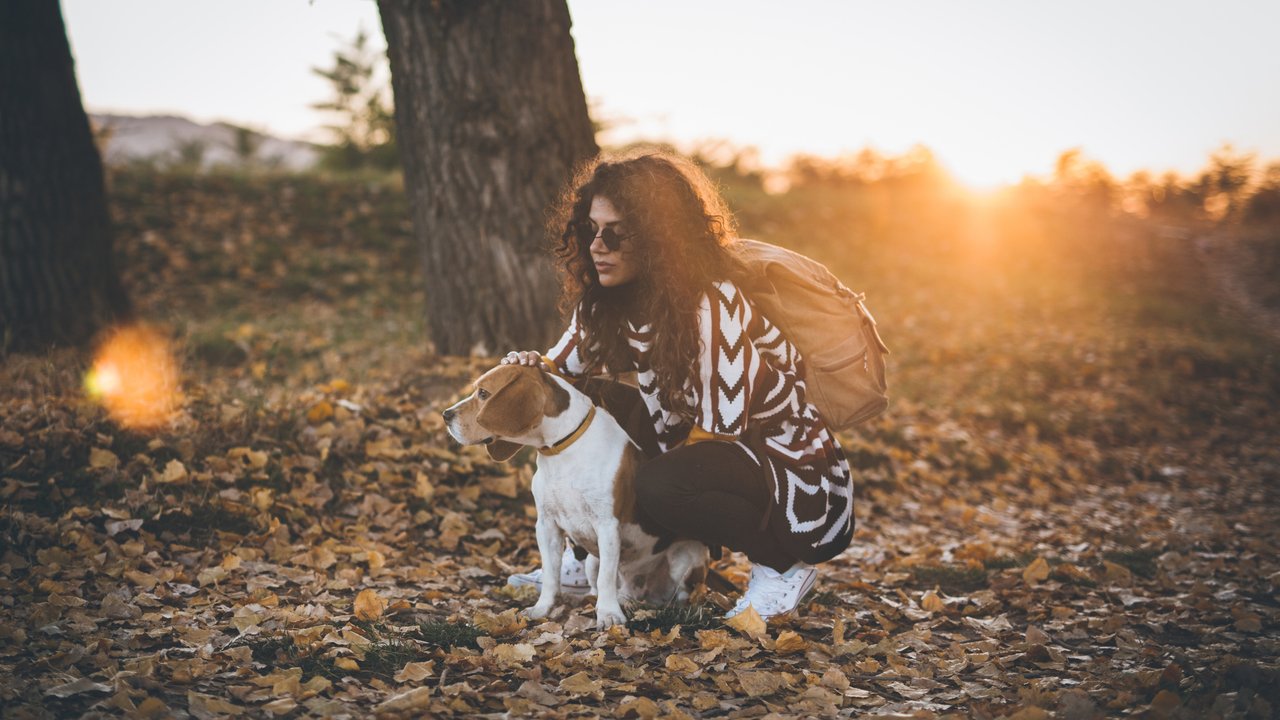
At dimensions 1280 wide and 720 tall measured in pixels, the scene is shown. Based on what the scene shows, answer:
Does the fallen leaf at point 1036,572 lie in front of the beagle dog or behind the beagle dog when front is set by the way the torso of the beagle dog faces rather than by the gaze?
behind

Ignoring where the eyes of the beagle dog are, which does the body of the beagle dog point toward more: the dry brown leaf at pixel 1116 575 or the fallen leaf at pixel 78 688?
the fallen leaf

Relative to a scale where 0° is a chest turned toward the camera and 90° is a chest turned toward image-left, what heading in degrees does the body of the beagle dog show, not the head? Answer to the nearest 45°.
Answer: approximately 45°

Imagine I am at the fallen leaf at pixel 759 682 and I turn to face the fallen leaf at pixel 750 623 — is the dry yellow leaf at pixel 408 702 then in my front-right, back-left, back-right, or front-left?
back-left

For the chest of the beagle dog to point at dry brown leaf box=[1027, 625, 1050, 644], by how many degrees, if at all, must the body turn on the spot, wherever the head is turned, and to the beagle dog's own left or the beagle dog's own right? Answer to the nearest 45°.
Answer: approximately 135° to the beagle dog's own left

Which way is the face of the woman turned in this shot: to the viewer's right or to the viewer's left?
to the viewer's left
